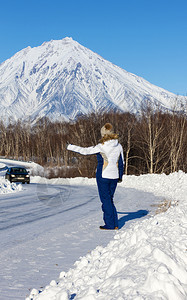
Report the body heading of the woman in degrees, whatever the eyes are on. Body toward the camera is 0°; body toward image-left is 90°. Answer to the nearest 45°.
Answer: approximately 135°

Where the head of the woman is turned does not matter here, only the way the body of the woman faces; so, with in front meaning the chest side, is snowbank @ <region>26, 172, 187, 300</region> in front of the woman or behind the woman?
behind
